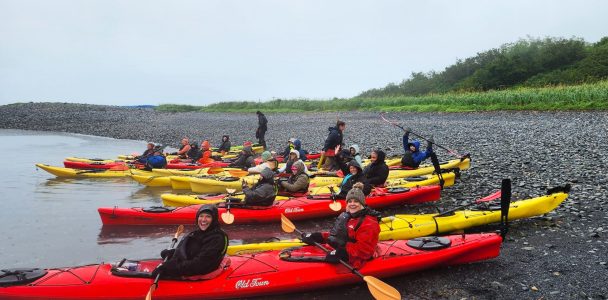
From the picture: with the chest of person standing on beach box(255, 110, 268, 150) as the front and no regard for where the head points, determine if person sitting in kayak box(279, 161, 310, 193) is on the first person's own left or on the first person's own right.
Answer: on the first person's own left

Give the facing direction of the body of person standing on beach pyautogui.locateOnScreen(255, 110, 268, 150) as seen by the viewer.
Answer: to the viewer's left

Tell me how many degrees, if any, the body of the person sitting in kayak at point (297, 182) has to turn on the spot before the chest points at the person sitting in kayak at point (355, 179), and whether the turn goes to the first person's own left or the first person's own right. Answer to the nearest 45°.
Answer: approximately 90° to the first person's own left
